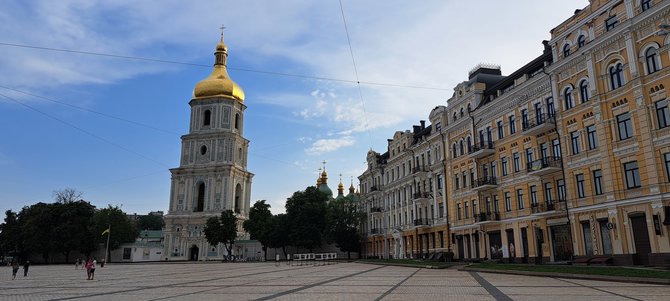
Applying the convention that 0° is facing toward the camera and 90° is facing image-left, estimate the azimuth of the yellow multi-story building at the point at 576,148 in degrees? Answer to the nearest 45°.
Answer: approximately 45°

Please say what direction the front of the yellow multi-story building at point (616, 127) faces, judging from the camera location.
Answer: facing the viewer and to the left of the viewer
